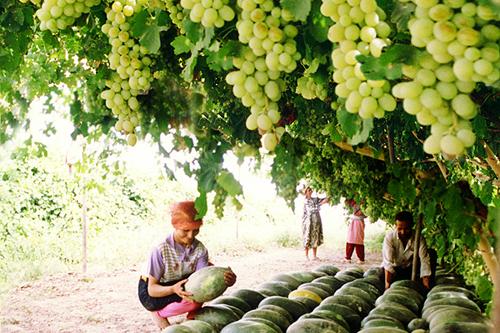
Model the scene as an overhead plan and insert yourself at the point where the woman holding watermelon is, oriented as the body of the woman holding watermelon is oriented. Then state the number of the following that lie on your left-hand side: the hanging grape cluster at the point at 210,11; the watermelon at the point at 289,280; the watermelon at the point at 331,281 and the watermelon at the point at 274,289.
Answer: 3

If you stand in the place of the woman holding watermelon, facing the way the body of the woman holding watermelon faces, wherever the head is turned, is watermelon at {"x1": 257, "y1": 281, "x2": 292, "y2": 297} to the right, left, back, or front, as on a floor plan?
left

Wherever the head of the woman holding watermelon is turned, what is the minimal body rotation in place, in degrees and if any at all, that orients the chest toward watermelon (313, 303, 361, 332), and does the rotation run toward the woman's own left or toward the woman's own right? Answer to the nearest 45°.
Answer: approximately 45° to the woman's own left

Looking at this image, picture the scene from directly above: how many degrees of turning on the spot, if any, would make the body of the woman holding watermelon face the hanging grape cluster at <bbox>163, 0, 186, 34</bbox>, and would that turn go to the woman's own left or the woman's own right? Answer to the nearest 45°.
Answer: approximately 45° to the woman's own right

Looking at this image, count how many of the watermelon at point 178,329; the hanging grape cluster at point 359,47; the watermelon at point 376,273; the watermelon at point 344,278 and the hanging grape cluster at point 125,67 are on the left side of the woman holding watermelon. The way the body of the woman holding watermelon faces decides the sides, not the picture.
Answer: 2

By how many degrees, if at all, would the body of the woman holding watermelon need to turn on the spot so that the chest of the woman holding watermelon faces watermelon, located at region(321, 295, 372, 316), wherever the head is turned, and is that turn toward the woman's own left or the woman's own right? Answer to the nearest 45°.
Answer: approximately 45° to the woman's own left

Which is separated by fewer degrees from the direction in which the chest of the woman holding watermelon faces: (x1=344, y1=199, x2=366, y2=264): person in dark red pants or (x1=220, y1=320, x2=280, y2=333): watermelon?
the watermelon

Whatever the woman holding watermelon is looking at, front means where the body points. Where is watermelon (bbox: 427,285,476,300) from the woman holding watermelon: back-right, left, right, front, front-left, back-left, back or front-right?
front-left

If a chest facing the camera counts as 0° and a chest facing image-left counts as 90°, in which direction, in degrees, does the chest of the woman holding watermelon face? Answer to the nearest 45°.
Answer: approximately 315°
